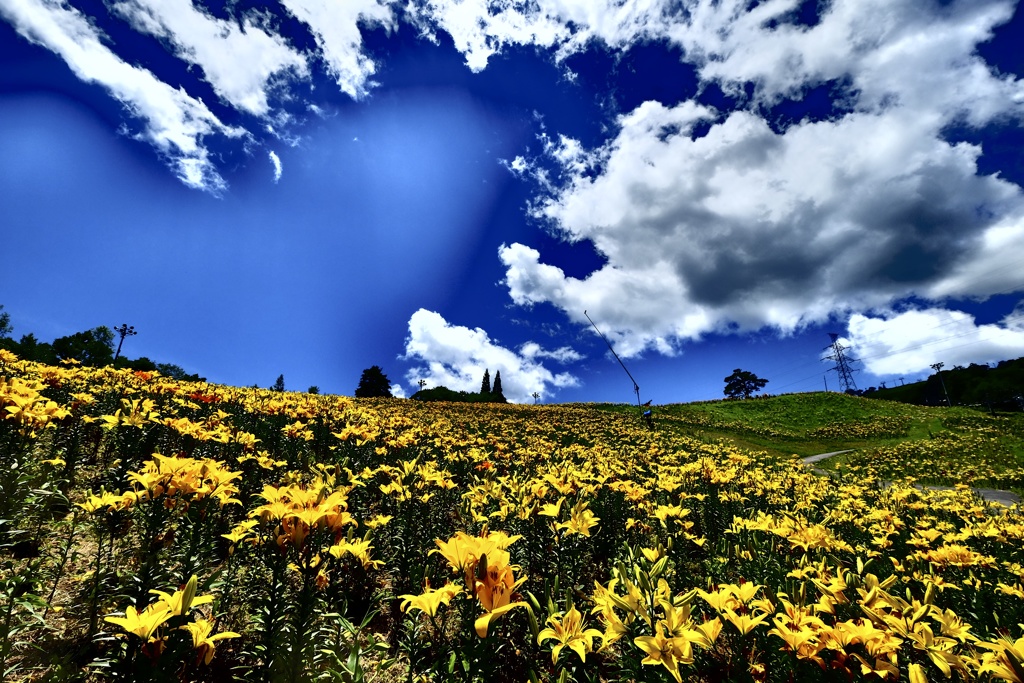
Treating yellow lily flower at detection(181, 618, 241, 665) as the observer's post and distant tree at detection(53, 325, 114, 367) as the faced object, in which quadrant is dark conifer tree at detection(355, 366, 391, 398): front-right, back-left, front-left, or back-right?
front-right

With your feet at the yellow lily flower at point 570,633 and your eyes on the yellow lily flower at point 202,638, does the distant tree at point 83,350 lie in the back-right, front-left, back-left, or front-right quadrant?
front-right

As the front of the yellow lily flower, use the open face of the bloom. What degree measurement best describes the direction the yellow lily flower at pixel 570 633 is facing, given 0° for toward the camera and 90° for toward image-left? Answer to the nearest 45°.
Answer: approximately 0°

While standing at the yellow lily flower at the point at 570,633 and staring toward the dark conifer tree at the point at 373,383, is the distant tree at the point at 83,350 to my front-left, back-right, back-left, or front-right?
front-left

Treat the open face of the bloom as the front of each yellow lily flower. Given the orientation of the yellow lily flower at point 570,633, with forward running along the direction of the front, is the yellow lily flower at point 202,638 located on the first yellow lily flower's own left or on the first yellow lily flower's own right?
on the first yellow lily flower's own right

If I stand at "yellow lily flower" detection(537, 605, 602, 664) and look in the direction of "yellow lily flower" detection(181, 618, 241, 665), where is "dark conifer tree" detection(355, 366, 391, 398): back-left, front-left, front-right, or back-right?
front-right

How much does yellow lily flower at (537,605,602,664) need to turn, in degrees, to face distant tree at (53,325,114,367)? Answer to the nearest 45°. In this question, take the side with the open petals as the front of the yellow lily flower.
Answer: approximately 135° to its right

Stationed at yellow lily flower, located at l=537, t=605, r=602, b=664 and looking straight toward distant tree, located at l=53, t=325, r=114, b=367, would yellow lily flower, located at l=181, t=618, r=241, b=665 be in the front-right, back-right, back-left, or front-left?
front-left

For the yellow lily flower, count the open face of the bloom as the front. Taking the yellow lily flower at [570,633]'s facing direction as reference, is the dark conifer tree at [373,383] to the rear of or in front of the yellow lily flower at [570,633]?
to the rear

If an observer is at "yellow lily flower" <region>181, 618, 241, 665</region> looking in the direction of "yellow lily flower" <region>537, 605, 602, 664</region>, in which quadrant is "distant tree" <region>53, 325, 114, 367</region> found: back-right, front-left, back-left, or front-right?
back-left
